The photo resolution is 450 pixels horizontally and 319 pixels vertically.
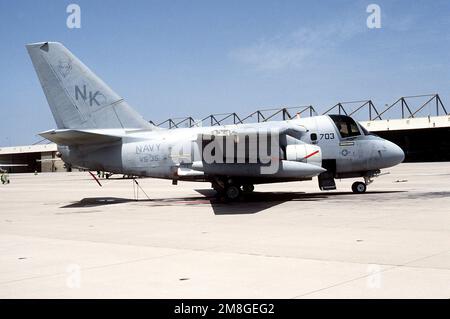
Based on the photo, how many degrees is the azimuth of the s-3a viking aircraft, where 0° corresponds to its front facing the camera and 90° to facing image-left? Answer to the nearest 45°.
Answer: approximately 270°
